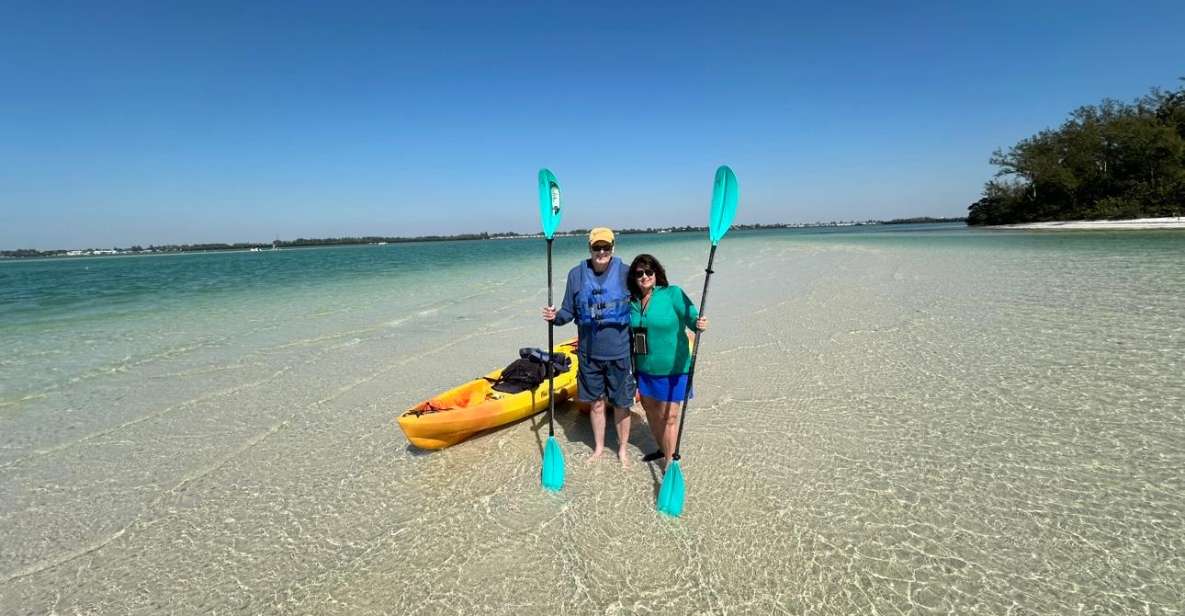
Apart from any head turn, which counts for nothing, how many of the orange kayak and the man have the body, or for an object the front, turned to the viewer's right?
0

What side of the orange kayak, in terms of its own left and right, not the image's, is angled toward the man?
left

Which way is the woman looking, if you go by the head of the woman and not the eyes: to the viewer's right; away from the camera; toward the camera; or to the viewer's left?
toward the camera

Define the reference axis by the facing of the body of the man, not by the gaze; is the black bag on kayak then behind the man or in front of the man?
behind

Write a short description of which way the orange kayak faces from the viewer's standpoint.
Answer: facing the viewer and to the left of the viewer

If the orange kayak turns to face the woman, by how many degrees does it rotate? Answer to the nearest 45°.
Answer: approximately 90° to its left

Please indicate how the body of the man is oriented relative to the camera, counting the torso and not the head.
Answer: toward the camera
